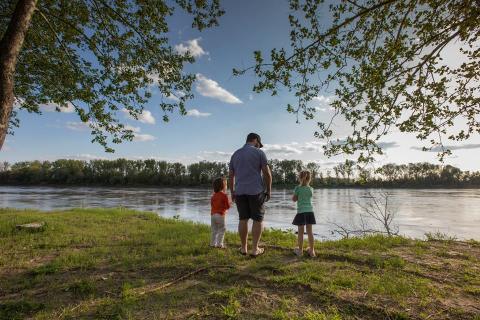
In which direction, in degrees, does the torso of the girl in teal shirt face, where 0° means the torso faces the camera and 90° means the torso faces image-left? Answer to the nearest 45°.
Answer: approximately 180°

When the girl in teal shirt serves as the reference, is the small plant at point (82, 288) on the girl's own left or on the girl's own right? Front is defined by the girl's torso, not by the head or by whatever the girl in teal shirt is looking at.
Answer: on the girl's own left

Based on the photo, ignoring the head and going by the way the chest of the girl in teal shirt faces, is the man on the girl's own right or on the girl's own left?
on the girl's own left

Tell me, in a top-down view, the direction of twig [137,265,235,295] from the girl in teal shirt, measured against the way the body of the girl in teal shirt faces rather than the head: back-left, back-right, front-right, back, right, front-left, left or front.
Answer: back-left

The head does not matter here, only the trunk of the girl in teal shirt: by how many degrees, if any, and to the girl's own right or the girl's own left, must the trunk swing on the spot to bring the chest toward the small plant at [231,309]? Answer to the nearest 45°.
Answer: approximately 180°

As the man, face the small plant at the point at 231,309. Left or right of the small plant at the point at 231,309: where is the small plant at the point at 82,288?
right

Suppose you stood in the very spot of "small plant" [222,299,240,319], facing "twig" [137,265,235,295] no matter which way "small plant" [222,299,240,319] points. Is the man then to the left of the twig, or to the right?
right

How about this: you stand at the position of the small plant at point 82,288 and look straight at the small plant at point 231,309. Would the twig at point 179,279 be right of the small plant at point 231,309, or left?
left
